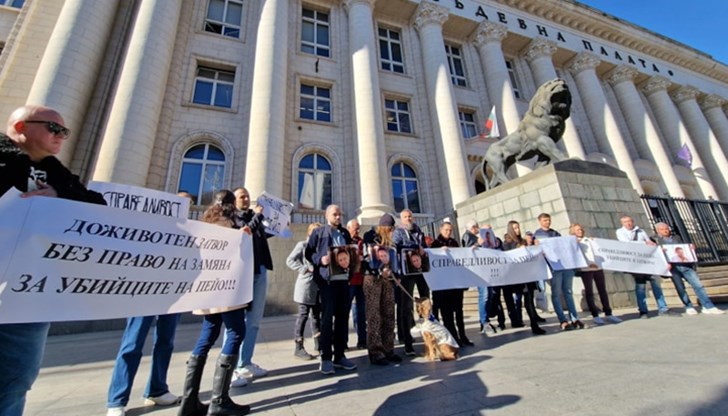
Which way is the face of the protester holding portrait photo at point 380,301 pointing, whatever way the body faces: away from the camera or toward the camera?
toward the camera

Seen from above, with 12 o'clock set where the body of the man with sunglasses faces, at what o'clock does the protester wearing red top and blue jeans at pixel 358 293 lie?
The protester wearing red top and blue jeans is roughly at 10 o'clock from the man with sunglasses.

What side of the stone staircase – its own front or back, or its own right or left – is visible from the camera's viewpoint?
front

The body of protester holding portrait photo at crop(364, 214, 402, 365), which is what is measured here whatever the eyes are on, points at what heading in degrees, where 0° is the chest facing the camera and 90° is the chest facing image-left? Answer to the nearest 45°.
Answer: approximately 315°

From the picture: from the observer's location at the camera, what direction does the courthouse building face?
facing the viewer and to the right of the viewer

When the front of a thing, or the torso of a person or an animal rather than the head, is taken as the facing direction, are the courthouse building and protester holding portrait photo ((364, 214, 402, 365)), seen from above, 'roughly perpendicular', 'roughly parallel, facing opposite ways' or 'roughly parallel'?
roughly parallel

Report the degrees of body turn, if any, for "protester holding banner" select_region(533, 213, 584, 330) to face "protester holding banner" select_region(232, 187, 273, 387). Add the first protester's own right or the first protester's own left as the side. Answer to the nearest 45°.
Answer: approximately 90° to the first protester's own right

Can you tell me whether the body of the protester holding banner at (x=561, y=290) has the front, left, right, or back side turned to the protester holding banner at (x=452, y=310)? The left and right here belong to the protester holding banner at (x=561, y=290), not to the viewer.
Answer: right

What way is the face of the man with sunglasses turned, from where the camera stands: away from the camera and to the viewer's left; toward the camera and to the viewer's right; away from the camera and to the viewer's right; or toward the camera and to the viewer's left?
toward the camera and to the viewer's right

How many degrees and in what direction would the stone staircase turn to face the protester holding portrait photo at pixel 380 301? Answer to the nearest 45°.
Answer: approximately 45° to its right
